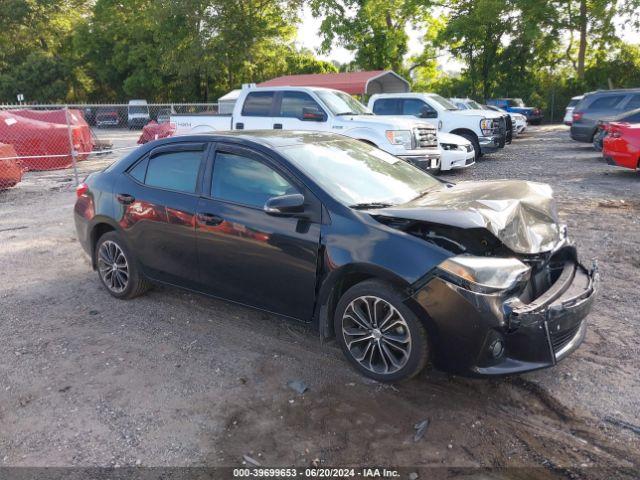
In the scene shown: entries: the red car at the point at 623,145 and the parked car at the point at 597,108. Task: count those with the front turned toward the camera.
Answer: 0

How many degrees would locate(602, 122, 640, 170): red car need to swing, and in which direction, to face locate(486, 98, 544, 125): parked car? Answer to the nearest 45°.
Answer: approximately 45° to its left

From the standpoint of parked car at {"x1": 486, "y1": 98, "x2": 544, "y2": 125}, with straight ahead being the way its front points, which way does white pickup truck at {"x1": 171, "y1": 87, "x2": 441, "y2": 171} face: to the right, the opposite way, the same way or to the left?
the same way

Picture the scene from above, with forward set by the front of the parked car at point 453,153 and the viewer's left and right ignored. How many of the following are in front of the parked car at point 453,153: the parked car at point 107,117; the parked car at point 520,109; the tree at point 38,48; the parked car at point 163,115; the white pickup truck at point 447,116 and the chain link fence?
0

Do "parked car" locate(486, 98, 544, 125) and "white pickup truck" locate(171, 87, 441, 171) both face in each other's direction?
no

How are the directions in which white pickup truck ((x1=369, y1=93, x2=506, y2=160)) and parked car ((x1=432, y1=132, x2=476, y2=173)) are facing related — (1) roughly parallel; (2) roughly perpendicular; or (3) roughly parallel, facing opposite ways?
roughly parallel

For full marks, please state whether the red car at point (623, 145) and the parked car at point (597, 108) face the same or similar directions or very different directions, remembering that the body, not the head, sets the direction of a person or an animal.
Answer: same or similar directions

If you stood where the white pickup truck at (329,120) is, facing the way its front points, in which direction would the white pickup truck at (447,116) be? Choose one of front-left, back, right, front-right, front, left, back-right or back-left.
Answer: left

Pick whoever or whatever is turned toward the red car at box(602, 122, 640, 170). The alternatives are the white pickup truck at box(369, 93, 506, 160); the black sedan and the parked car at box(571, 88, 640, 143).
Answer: the white pickup truck

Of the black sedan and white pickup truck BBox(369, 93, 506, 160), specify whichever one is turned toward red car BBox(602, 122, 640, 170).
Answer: the white pickup truck

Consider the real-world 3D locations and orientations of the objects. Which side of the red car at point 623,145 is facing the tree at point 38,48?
left

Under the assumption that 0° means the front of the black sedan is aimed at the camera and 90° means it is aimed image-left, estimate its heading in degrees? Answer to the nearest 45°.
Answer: approximately 315°

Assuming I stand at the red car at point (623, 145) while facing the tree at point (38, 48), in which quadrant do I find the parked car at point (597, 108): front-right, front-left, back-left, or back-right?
front-right

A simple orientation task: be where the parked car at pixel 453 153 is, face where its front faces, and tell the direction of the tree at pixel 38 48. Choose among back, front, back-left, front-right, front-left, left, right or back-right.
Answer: back

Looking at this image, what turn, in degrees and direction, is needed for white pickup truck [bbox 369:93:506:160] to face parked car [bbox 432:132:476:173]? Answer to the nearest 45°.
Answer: approximately 45° to its right

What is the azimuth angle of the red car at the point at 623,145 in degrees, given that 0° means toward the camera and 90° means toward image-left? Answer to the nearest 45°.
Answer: approximately 225°

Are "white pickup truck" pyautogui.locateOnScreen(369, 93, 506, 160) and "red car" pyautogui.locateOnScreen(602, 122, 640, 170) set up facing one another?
no

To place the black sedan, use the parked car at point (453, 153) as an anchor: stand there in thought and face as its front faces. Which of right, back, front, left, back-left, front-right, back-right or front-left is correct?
front-right
